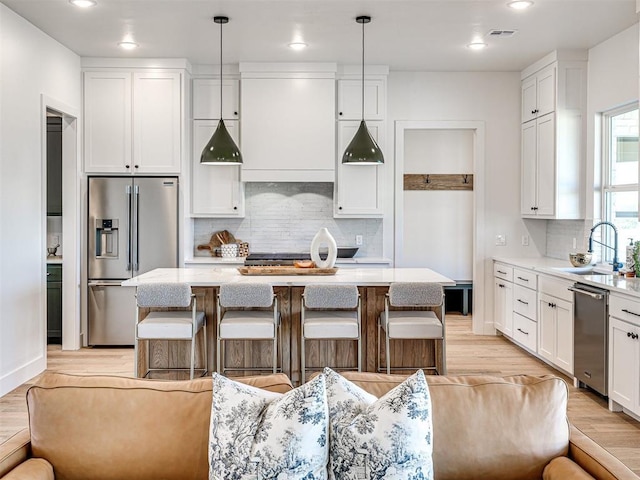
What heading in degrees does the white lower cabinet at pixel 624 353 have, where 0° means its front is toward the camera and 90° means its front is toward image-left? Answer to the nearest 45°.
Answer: approximately 45°

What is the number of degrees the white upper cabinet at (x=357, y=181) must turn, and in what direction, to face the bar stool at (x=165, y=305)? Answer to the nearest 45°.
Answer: approximately 45° to its right

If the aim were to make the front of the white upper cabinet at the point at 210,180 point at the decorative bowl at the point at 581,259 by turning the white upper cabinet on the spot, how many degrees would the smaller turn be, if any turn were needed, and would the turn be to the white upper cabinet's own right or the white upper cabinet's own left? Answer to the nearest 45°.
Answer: approximately 45° to the white upper cabinet's own left

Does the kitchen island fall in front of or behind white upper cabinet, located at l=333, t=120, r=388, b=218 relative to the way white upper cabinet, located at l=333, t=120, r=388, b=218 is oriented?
in front

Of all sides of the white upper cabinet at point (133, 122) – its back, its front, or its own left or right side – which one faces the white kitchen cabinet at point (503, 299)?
left

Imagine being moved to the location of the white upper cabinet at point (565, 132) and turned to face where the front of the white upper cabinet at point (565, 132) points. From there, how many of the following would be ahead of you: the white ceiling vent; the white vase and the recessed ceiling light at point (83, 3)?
3

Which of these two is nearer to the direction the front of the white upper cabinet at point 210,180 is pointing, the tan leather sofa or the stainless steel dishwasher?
the tan leather sofa
